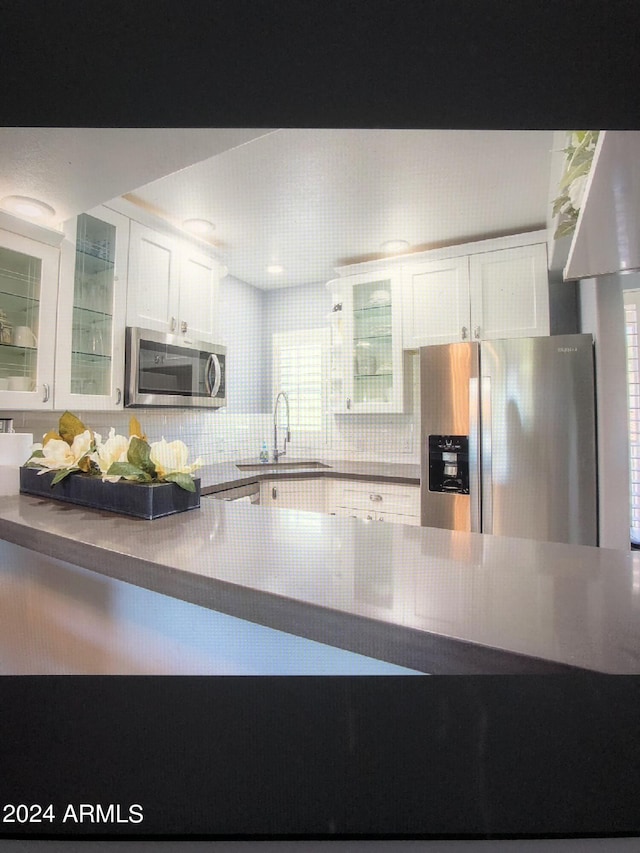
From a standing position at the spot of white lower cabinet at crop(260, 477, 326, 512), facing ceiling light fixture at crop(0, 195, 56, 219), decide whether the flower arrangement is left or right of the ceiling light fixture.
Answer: left

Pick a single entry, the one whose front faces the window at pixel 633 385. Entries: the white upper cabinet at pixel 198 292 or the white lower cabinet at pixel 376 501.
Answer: the white upper cabinet

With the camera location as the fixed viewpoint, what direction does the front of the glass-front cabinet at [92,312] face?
facing the viewer and to the right of the viewer

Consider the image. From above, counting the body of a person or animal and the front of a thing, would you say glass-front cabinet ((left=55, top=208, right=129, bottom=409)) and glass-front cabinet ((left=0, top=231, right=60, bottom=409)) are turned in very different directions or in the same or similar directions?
same or similar directions

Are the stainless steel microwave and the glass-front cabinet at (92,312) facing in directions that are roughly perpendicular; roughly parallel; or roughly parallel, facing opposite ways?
roughly parallel

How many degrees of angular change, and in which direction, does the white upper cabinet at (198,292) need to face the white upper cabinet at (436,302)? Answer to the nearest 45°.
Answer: approximately 45° to its left

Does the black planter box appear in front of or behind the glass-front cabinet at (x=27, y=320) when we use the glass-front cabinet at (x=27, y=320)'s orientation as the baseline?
in front

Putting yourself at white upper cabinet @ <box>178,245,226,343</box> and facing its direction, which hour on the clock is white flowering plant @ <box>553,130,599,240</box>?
The white flowering plant is roughly at 1 o'clock from the white upper cabinet.

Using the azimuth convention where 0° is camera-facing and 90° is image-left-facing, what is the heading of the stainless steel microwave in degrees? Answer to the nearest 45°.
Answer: approximately 315°
